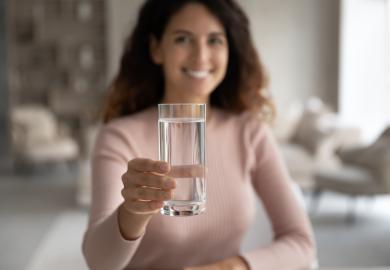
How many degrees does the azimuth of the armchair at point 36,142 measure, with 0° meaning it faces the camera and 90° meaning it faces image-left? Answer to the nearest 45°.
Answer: approximately 315°

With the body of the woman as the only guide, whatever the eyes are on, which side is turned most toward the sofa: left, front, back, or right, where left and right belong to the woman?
back

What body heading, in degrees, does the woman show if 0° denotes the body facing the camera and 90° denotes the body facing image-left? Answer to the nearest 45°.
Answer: approximately 0°

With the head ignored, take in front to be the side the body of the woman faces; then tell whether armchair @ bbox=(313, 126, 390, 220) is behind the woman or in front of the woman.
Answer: behind

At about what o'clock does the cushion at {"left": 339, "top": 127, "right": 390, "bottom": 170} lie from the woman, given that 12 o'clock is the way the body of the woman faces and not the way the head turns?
The cushion is roughly at 7 o'clock from the woman.
